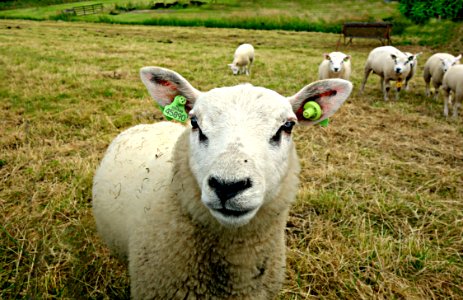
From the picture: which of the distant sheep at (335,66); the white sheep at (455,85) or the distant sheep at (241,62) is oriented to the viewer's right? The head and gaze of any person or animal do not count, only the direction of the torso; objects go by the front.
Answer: the white sheep

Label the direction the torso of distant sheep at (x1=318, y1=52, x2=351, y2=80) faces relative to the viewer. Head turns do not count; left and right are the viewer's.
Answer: facing the viewer

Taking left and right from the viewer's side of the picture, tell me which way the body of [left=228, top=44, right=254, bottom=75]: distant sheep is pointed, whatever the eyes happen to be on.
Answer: facing the viewer and to the left of the viewer

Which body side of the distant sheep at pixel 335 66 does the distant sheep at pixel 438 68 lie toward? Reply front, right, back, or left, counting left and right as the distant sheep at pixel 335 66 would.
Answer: left

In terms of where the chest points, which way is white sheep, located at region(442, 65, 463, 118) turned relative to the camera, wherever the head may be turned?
to the viewer's right

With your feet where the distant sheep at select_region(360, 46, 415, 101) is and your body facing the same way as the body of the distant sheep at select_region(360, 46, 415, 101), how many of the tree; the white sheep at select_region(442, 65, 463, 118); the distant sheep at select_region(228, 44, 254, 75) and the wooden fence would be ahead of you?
1

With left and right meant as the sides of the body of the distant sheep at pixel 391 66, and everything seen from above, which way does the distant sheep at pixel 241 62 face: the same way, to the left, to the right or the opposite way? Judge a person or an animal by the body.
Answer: to the right

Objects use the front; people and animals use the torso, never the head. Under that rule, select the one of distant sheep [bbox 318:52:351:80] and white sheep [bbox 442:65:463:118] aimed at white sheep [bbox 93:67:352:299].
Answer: the distant sheep
